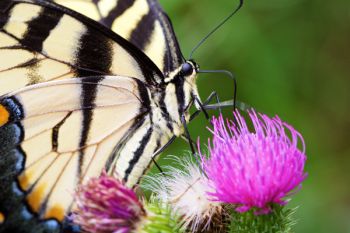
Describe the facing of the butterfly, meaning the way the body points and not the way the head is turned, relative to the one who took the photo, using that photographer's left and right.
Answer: facing to the right of the viewer
